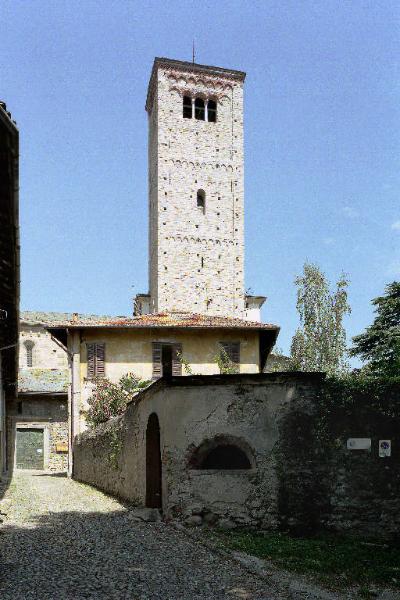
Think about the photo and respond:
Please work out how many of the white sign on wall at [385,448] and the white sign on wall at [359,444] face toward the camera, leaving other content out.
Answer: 2

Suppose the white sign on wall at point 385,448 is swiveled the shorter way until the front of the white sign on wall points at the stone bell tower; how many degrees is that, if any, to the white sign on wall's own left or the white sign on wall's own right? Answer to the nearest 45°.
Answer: approximately 180°

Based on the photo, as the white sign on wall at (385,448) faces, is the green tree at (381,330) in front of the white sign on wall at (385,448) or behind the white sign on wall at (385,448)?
behind

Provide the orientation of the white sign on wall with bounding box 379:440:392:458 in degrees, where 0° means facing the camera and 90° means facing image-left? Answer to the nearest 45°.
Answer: approximately 0°

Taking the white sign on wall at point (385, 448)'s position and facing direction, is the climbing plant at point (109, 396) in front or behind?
behind

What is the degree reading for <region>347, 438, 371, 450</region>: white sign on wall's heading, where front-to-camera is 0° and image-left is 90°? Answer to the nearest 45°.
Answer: approximately 0°

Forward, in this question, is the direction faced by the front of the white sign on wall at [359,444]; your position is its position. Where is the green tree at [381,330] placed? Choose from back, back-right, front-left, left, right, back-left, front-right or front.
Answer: back
